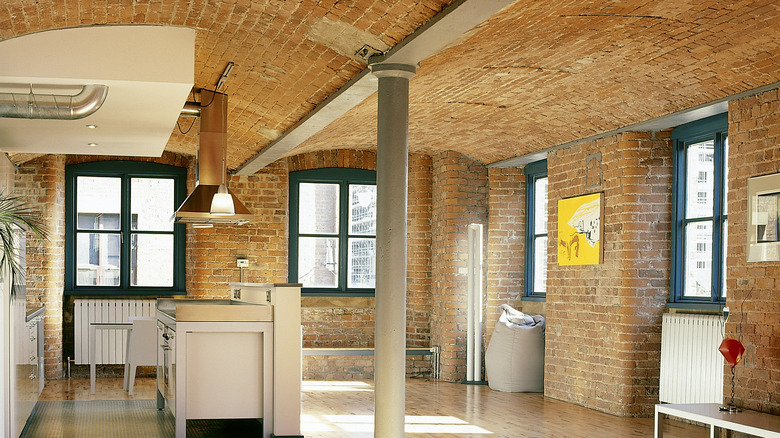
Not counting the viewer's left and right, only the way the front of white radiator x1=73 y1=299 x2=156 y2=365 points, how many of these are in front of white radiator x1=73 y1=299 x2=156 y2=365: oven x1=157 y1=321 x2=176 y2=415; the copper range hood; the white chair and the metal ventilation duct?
4

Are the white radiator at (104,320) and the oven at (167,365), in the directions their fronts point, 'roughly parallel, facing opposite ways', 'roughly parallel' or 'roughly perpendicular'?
roughly perpendicular

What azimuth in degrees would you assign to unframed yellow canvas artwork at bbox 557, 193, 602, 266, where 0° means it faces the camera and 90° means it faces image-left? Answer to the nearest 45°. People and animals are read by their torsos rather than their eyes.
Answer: approximately 45°

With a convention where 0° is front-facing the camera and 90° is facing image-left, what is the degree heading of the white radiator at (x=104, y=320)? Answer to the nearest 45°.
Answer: approximately 0°

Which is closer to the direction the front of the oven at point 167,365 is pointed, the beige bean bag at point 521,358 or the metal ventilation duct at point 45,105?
the metal ventilation duct

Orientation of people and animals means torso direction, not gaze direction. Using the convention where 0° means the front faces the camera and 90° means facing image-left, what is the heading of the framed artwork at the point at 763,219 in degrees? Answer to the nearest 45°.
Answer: approximately 45°

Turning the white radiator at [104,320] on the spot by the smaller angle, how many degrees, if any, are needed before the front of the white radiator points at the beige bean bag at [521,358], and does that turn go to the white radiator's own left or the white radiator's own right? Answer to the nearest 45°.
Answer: approximately 45° to the white radiator's own left

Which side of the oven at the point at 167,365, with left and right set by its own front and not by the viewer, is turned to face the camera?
left

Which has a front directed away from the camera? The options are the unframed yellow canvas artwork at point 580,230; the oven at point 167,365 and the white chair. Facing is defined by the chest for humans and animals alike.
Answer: the white chair

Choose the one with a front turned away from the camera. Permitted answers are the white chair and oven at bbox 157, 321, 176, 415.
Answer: the white chair
